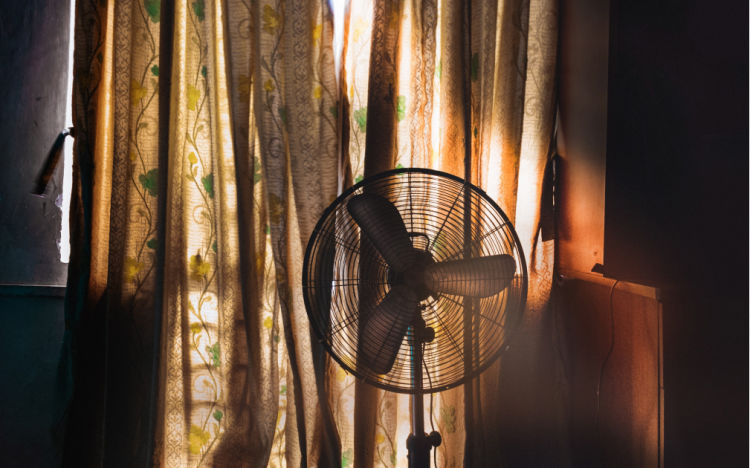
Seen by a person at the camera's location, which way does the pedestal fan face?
facing the viewer

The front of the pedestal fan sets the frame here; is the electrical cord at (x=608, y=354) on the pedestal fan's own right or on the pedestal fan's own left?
on the pedestal fan's own left
